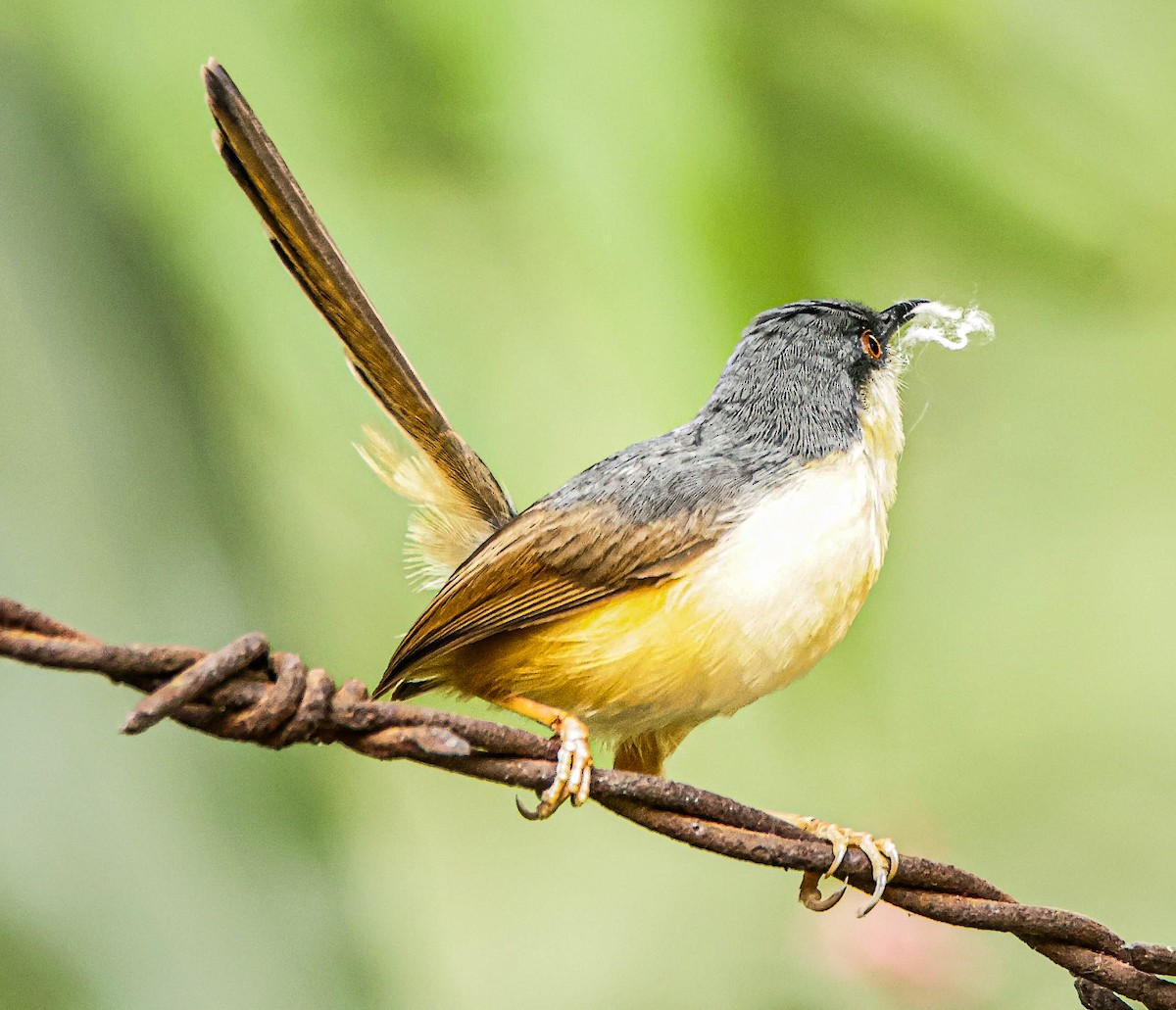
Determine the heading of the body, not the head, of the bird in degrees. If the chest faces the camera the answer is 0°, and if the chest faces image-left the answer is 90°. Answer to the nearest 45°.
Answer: approximately 270°
